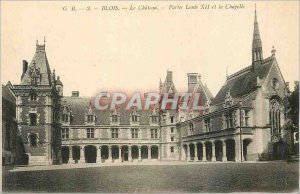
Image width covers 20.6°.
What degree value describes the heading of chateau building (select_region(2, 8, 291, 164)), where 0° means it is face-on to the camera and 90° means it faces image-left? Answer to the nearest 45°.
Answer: approximately 0°
